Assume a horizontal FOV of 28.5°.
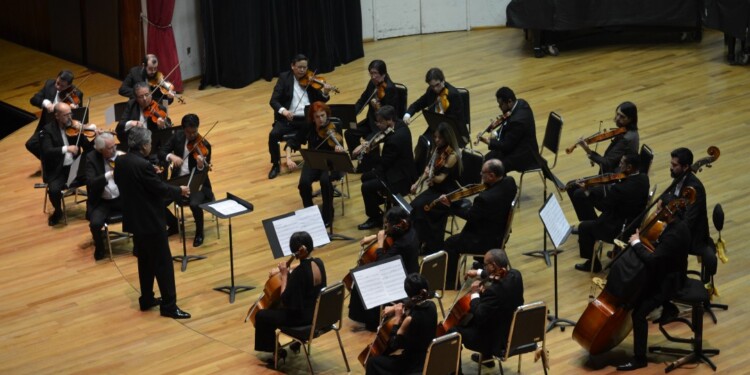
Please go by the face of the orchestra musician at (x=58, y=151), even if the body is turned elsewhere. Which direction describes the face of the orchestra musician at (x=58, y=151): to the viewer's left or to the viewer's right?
to the viewer's right

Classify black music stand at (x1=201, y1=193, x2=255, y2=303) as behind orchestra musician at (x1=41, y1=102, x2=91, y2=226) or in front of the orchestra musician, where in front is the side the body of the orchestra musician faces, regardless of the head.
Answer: in front

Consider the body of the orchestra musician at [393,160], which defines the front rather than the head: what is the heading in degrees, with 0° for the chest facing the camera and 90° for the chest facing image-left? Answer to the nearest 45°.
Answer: approximately 90°

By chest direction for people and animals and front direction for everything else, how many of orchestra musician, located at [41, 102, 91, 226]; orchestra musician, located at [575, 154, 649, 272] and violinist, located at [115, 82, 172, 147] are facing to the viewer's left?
1

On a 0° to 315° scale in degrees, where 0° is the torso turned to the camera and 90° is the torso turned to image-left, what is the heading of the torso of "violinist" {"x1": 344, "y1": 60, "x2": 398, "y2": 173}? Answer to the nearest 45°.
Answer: approximately 45°

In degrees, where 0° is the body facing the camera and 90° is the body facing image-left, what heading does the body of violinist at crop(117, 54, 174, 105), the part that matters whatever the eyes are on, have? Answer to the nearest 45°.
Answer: approximately 315°

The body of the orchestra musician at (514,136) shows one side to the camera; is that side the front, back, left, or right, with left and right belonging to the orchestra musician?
left

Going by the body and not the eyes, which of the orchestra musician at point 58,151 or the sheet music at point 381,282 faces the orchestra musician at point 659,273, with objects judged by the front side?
the orchestra musician at point 58,151

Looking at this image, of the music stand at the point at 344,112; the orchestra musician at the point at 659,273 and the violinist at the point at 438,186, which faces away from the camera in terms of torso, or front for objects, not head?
the music stand

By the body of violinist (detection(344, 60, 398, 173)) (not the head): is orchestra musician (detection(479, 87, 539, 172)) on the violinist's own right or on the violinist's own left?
on the violinist's own left

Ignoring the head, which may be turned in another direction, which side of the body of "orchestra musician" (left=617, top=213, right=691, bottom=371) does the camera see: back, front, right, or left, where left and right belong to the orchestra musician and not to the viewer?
left

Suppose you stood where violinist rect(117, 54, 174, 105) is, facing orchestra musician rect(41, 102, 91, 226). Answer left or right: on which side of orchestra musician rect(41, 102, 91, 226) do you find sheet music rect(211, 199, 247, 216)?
left

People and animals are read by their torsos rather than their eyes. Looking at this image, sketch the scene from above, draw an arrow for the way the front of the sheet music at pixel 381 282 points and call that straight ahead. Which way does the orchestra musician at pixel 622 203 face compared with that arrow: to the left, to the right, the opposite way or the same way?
to the right

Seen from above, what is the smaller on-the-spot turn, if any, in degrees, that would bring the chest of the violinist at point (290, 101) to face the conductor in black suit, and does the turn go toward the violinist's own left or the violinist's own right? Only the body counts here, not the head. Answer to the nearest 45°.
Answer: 0° — they already face them

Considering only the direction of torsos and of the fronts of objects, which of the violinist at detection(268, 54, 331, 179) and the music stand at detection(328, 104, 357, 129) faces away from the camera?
the music stand

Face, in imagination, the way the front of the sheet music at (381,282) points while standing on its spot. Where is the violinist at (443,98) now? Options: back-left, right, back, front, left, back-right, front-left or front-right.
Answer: back
